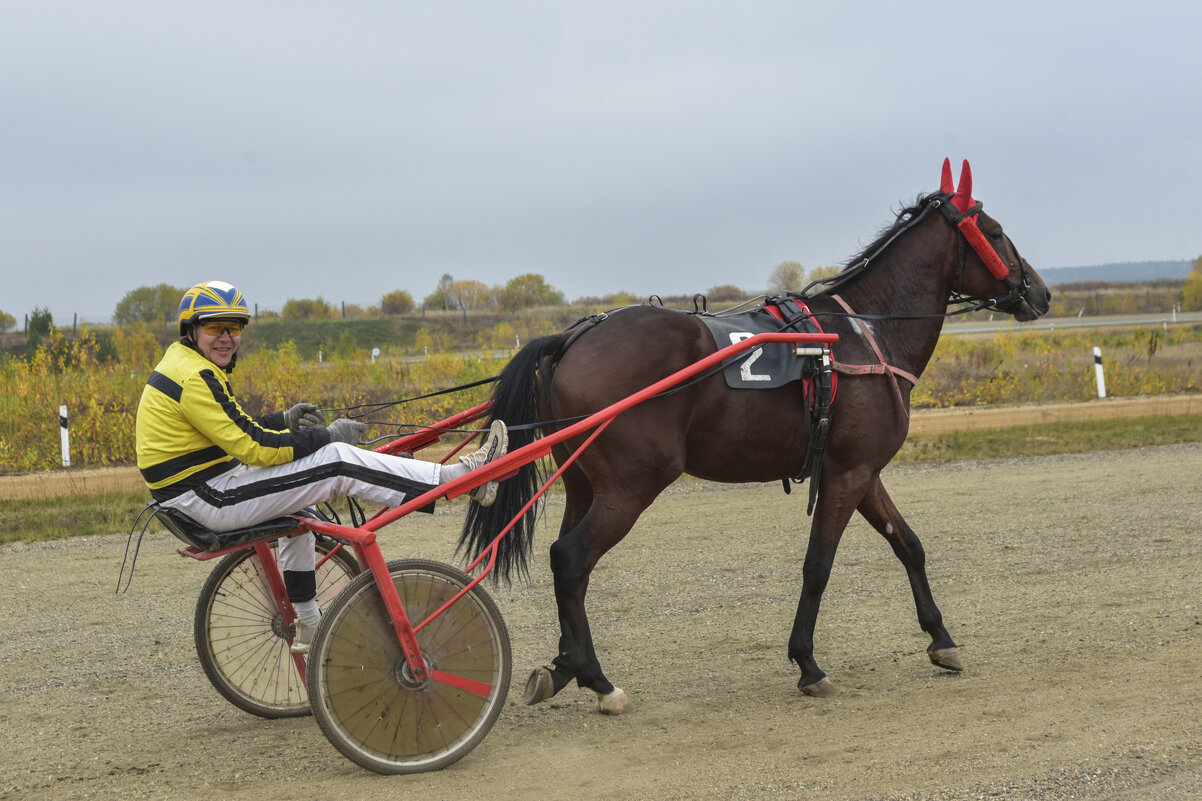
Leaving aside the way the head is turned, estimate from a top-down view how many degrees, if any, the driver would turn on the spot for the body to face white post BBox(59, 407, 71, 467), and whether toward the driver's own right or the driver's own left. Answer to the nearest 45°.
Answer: approximately 90° to the driver's own left

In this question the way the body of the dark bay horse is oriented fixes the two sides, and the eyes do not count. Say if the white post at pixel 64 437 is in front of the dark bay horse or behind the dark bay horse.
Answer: behind

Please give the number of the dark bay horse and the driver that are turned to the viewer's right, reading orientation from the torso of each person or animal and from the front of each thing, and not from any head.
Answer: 2

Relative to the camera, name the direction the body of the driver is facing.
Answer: to the viewer's right

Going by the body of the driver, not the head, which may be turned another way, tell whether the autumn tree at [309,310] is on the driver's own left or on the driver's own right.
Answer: on the driver's own left

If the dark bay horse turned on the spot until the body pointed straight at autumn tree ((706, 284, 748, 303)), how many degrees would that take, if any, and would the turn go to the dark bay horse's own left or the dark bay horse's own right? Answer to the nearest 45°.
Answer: approximately 90° to the dark bay horse's own left

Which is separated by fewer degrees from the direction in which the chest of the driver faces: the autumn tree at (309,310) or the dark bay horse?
the dark bay horse

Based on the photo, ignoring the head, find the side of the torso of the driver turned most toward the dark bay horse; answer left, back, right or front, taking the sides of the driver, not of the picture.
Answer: front

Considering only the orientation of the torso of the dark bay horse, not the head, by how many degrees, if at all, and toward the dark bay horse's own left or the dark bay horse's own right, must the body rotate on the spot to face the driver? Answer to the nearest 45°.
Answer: approximately 135° to the dark bay horse's own right

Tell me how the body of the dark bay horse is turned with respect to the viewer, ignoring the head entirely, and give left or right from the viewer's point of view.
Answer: facing to the right of the viewer

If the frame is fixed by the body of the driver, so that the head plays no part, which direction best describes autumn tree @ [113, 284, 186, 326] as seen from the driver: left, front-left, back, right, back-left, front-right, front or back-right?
left
